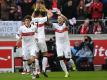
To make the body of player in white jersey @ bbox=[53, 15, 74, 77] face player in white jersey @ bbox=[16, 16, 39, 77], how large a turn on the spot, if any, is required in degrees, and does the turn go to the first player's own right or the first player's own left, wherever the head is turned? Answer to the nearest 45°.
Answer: approximately 90° to the first player's own right

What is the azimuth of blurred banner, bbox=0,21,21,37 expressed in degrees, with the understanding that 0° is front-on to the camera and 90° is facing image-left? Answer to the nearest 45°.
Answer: approximately 0°

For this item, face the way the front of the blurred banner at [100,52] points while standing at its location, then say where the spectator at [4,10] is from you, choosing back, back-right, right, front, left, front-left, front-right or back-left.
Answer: right

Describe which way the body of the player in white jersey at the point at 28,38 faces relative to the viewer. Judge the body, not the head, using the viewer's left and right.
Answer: facing the viewer

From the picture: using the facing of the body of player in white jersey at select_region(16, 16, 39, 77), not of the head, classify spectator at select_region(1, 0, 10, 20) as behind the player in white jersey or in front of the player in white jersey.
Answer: behind

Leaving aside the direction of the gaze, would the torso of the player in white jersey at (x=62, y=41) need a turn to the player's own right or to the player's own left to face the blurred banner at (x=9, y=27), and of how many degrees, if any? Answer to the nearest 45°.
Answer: approximately 135° to the player's own right

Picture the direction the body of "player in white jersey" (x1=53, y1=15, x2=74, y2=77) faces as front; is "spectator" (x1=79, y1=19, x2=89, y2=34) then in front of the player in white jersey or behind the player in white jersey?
behind

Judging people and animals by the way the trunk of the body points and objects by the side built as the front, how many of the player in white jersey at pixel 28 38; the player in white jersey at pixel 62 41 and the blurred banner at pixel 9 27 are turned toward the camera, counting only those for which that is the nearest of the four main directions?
3

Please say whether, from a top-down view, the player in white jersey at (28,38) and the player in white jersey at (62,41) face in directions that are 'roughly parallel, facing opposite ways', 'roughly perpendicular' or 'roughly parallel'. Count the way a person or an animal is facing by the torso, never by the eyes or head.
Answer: roughly parallel

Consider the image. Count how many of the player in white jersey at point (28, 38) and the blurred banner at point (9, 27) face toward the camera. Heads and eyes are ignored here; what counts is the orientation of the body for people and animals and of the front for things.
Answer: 2

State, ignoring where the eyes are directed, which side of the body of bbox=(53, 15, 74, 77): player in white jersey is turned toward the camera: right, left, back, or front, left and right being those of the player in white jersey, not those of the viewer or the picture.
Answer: front

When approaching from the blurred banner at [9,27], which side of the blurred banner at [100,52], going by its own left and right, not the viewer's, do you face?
right

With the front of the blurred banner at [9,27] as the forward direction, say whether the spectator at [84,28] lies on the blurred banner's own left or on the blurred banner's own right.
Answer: on the blurred banner's own left
